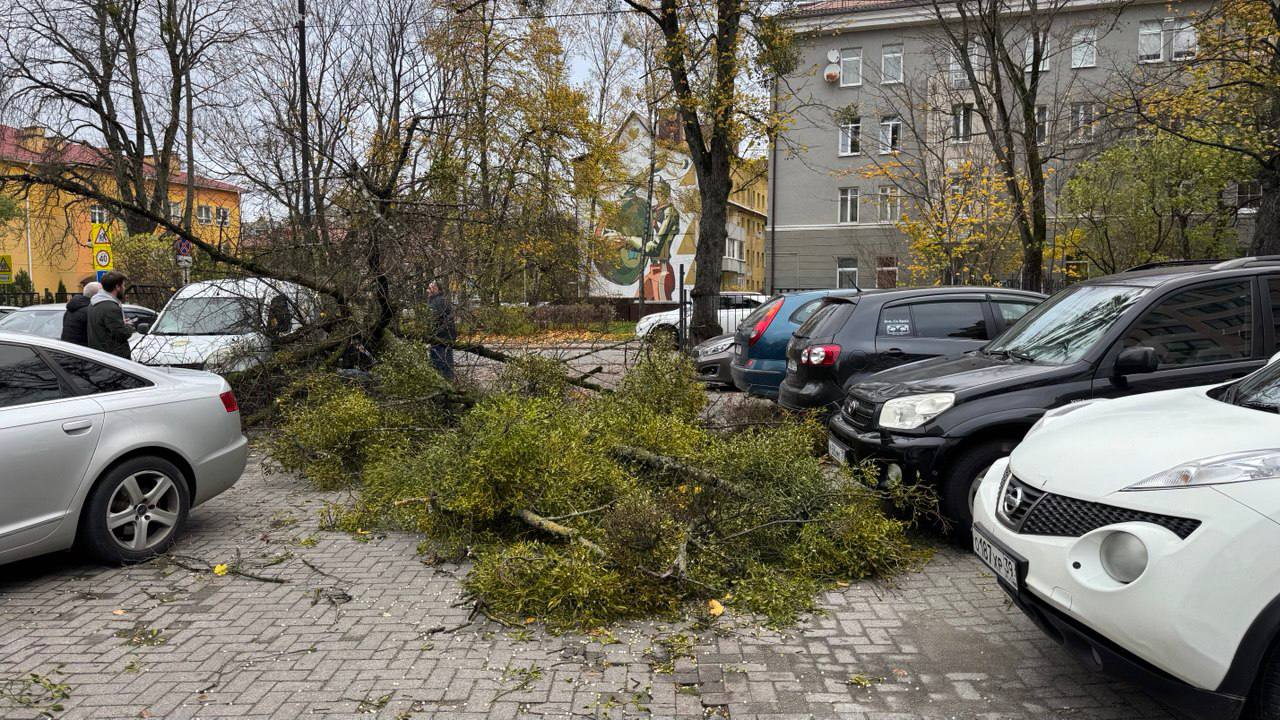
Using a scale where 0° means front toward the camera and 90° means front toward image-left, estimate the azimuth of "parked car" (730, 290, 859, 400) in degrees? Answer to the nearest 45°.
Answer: approximately 225°

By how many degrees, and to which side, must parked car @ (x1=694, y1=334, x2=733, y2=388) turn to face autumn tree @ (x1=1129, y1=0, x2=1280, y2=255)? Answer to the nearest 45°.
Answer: approximately 135° to its left

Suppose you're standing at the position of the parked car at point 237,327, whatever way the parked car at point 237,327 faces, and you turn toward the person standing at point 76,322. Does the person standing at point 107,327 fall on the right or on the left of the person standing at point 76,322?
left

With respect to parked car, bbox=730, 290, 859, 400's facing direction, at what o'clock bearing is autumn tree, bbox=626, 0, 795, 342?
The autumn tree is roughly at 10 o'clock from the parked car.

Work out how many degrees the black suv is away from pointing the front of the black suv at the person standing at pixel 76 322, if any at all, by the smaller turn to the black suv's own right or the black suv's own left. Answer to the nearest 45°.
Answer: approximately 45° to the black suv's own right

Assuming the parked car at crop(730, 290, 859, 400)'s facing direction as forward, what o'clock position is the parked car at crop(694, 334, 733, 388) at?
the parked car at crop(694, 334, 733, 388) is roughly at 10 o'clock from the parked car at crop(730, 290, 859, 400).

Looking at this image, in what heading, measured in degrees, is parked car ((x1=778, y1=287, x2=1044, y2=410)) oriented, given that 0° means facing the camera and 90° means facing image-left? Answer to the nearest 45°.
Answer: approximately 225°

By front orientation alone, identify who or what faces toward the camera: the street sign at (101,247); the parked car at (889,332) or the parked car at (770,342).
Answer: the street sign

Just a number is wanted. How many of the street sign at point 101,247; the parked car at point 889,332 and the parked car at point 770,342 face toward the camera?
1

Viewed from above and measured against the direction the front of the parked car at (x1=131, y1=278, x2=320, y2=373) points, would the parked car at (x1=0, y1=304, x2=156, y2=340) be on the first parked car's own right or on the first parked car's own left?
on the first parked car's own right

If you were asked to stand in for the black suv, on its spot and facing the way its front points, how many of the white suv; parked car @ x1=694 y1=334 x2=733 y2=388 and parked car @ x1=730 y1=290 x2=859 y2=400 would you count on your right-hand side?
2

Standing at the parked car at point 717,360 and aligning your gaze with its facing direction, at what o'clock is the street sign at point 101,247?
The street sign is roughly at 2 o'clock from the parked car.
